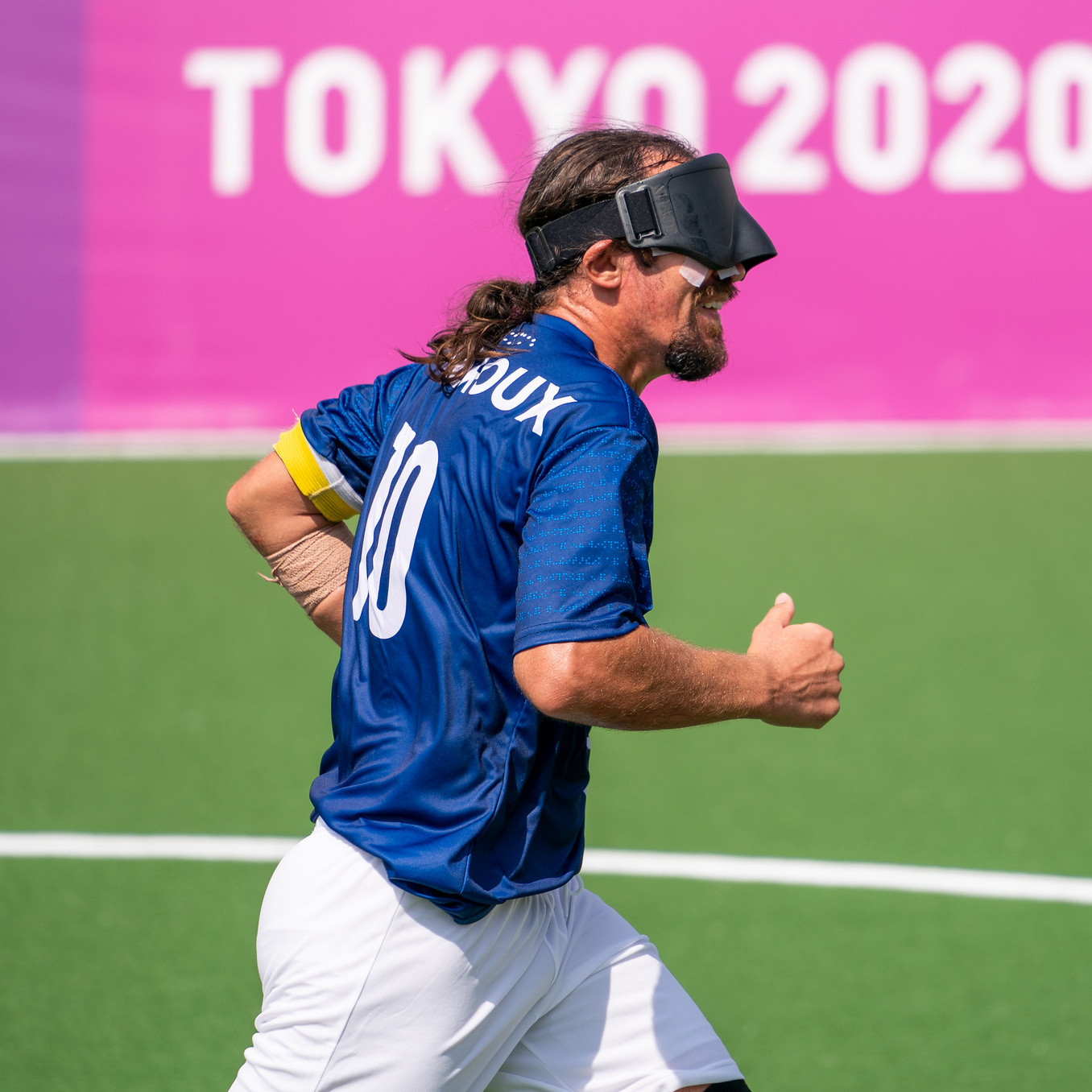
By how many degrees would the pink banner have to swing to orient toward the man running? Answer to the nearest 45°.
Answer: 0° — it already faces them

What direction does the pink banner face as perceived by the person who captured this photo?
facing the viewer

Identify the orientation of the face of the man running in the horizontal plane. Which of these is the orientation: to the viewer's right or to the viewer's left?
to the viewer's right
